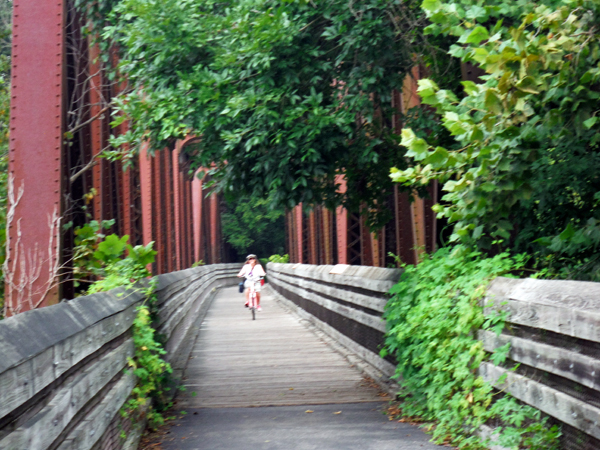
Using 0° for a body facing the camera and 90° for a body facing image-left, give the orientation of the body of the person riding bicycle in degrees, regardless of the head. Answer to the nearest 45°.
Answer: approximately 0°
